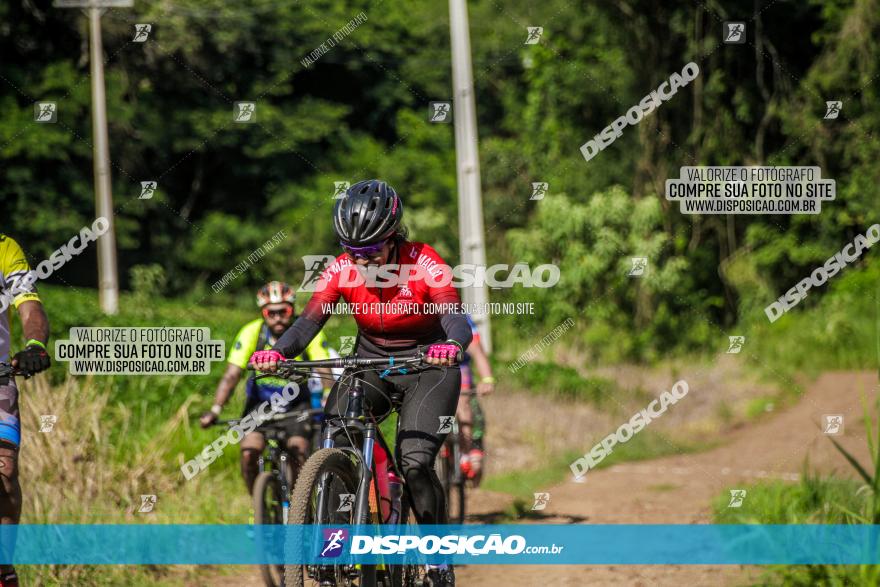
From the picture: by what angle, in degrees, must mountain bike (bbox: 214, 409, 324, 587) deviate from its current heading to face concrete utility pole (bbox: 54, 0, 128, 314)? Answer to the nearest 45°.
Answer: approximately 180°

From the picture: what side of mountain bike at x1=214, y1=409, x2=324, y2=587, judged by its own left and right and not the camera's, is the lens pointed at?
front

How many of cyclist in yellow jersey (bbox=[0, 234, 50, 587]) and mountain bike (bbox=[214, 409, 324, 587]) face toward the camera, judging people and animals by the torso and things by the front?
2

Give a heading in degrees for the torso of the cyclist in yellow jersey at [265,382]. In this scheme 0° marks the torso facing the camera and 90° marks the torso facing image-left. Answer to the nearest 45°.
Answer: approximately 0°

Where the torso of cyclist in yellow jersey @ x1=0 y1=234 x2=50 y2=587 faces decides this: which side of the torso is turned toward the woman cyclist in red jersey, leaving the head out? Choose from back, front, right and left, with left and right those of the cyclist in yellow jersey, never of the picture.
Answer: left

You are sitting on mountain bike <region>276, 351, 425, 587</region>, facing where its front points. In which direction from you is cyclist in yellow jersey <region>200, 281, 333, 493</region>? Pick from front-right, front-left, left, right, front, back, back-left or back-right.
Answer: back-right

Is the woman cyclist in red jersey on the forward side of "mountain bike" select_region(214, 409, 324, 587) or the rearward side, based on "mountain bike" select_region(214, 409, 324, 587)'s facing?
on the forward side

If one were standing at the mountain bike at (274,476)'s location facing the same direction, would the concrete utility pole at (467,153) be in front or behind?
behind

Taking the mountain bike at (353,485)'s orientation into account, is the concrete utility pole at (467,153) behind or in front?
behind

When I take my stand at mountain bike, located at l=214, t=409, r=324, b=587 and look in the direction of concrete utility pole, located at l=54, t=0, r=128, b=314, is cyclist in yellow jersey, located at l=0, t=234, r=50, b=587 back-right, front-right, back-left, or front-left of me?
back-left

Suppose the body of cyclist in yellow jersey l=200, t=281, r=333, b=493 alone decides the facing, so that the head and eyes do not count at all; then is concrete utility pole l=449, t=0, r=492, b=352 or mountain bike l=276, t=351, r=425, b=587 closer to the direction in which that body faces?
the mountain bike

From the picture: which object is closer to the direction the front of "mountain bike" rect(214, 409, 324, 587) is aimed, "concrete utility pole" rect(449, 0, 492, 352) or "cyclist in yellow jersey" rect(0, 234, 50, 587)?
the cyclist in yellow jersey

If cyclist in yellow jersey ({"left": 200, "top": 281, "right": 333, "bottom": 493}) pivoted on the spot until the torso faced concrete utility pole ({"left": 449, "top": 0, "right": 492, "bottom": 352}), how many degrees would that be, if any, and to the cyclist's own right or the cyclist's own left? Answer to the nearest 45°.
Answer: approximately 180°

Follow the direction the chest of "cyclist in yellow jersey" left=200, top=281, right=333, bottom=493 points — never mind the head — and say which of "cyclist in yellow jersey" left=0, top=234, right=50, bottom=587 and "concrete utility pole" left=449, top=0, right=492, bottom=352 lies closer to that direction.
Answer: the cyclist in yellow jersey

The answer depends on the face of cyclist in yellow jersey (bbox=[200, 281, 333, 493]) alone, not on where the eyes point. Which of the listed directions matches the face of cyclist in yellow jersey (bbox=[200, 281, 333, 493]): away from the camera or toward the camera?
toward the camera
